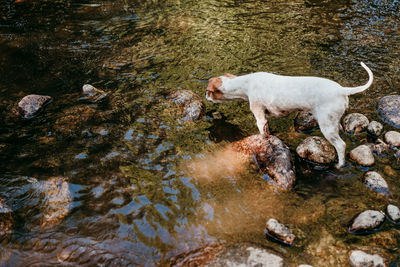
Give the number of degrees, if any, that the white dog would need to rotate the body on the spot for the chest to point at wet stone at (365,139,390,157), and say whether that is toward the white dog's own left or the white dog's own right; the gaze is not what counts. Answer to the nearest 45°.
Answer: approximately 180°

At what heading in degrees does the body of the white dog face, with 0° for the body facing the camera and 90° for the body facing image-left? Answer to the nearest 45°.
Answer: approximately 90°

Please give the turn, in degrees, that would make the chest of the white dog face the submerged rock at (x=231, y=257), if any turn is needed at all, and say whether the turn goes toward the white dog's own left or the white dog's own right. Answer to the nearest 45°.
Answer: approximately 90° to the white dog's own left

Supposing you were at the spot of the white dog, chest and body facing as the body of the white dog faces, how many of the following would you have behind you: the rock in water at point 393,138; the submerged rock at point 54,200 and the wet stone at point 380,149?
2

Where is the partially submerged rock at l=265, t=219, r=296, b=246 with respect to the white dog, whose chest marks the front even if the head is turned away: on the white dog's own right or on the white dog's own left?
on the white dog's own left

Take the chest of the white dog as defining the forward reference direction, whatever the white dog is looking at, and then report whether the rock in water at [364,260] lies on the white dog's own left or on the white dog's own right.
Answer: on the white dog's own left

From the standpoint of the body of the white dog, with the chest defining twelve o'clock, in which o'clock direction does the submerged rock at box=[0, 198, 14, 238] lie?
The submerged rock is roughly at 11 o'clock from the white dog.

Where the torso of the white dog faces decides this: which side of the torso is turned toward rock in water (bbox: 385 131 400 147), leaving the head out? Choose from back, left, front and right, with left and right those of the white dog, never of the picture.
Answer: back

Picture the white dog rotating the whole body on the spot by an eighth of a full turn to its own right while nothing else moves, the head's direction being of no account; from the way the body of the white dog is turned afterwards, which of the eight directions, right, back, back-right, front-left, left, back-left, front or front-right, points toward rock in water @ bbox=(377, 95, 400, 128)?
right
